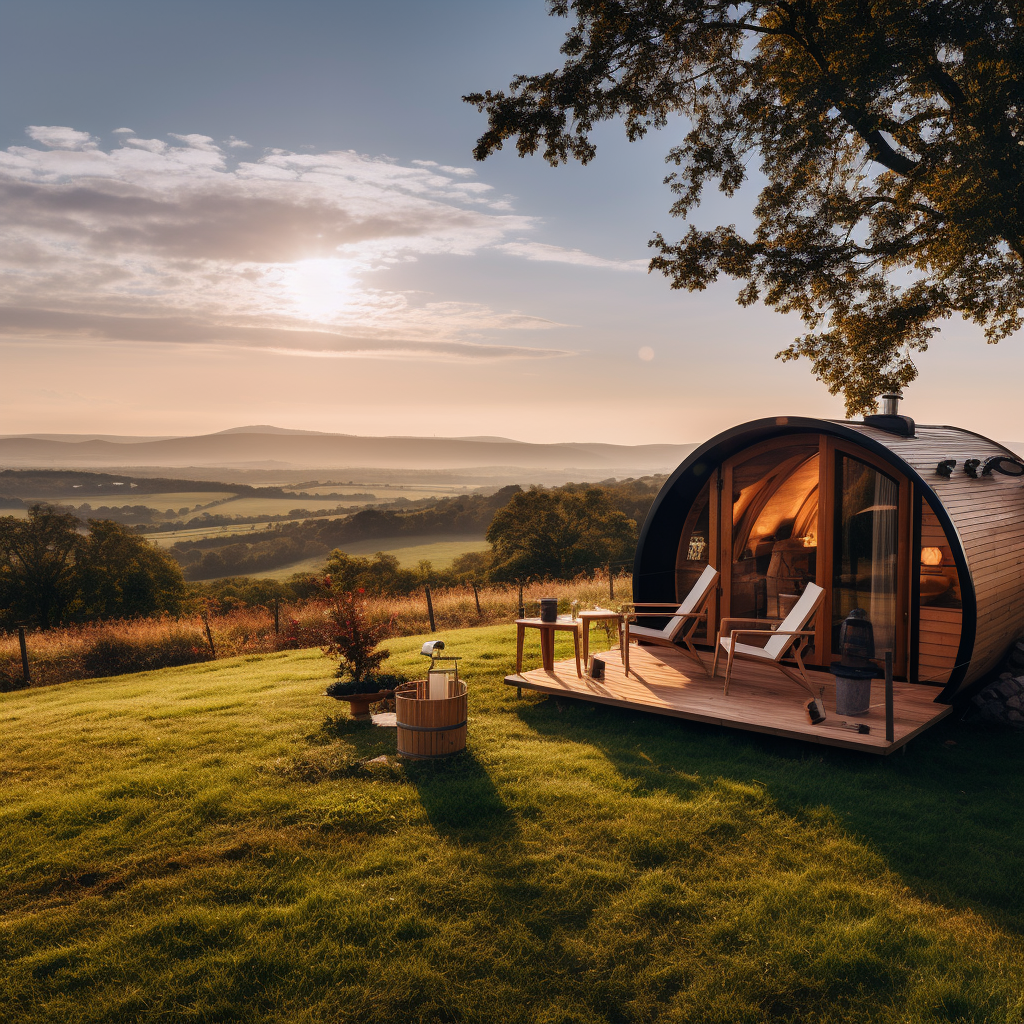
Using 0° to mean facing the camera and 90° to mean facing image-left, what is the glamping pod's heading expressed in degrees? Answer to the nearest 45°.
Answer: approximately 45°

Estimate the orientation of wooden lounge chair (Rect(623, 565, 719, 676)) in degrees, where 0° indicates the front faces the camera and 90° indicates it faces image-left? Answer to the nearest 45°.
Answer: approximately 90°

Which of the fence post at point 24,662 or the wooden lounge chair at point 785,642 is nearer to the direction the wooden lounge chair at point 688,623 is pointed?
the fence post

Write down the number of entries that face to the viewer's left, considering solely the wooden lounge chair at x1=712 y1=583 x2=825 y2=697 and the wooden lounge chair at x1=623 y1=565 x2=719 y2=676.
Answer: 2

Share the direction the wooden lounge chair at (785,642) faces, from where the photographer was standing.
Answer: facing to the left of the viewer
